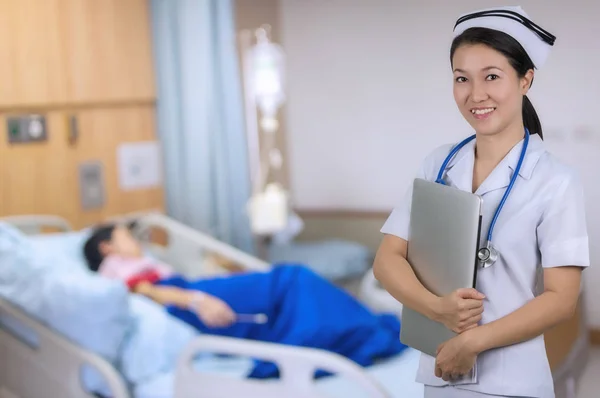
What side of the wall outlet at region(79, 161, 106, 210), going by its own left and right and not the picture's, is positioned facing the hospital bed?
front

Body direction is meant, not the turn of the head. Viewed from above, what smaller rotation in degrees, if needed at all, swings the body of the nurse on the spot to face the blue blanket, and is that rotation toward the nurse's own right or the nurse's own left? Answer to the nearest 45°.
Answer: approximately 135° to the nurse's own right

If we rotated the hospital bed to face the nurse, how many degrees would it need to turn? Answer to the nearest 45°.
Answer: approximately 45° to its right

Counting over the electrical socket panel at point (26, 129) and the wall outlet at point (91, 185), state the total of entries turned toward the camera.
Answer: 2

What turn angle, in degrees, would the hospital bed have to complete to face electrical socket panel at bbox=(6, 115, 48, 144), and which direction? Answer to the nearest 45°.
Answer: approximately 180°

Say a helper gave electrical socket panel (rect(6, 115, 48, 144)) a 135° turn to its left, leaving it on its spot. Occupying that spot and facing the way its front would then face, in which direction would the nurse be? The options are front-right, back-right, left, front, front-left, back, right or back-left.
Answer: back-right

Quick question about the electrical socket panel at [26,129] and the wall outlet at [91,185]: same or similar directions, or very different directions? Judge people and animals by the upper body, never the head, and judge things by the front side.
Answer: same or similar directions

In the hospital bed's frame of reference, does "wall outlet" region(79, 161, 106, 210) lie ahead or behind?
behind

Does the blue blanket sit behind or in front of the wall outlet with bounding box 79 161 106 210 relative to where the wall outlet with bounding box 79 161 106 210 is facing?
in front

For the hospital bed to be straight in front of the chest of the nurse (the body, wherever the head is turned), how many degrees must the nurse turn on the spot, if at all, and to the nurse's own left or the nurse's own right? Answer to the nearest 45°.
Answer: approximately 90° to the nurse's own right

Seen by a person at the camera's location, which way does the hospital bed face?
facing the viewer and to the right of the viewer

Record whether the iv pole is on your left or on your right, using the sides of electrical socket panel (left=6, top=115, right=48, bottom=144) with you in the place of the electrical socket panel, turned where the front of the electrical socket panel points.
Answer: on your left

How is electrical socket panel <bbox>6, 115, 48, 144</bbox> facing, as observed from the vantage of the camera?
facing the viewer

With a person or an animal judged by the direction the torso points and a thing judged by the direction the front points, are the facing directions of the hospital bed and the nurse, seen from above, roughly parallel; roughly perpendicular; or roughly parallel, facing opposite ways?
roughly perpendicular

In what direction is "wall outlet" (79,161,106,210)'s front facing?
toward the camera

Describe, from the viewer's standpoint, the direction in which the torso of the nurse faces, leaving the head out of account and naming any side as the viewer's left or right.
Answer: facing the viewer and to the left of the viewer
